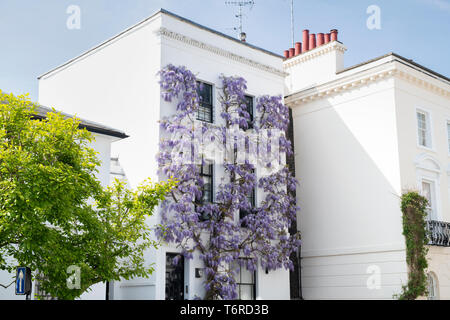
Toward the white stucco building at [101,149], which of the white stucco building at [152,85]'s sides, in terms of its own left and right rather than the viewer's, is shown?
right

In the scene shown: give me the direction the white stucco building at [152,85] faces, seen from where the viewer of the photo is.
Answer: facing the viewer and to the right of the viewer

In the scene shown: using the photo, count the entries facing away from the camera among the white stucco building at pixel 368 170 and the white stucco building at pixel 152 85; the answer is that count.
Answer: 0

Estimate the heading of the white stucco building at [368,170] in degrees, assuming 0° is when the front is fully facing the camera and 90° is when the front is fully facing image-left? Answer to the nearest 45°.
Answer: approximately 315°

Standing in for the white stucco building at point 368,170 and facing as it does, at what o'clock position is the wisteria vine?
The wisteria vine is roughly at 3 o'clock from the white stucco building.

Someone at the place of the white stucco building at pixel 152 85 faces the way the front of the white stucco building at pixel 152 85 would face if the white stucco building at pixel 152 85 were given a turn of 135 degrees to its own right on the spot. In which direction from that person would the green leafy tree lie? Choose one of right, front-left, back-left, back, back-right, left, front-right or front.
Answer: left

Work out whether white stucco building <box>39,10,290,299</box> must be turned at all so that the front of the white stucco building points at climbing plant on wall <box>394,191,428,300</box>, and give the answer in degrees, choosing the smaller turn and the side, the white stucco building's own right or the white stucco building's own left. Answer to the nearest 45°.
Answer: approximately 45° to the white stucco building's own left

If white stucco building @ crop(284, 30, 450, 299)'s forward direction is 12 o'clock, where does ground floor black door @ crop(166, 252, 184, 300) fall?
The ground floor black door is roughly at 3 o'clock from the white stucco building.

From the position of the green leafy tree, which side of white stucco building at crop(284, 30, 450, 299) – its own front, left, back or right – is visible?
right
